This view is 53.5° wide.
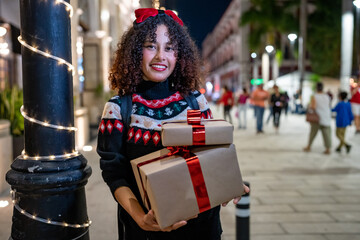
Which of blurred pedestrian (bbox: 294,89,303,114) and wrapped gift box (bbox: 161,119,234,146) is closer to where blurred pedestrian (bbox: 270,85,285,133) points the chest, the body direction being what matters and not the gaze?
the wrapped gift box

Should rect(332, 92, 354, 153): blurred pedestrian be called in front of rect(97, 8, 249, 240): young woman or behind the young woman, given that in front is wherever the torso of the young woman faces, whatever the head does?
behind

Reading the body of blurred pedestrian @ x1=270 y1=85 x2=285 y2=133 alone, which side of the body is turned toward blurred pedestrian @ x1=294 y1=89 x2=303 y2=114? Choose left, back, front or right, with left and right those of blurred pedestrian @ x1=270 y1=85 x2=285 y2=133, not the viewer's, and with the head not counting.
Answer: back

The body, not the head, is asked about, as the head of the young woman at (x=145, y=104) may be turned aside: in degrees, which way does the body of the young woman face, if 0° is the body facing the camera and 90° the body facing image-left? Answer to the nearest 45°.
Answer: approximately 0°

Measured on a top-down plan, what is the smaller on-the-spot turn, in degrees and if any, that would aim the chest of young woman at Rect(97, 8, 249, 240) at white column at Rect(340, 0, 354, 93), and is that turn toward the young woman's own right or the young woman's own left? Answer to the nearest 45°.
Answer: approximately 135° to the young woman's own left

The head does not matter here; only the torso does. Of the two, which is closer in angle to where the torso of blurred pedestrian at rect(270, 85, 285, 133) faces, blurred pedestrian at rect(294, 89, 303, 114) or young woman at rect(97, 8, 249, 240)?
the young woman

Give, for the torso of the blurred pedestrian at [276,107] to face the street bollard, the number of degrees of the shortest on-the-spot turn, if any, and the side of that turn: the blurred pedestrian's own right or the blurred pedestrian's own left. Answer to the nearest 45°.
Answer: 0° — they already face it

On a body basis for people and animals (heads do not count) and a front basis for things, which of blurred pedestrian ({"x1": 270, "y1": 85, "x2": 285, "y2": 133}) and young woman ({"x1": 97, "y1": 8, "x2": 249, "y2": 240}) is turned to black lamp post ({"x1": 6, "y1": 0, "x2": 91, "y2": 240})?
the blurred pedestrian

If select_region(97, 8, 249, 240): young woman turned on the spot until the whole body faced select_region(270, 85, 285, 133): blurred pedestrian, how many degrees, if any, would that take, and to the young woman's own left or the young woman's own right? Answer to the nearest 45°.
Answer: approximately 180°

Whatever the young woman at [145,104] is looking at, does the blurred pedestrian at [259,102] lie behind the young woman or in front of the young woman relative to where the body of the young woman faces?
behind

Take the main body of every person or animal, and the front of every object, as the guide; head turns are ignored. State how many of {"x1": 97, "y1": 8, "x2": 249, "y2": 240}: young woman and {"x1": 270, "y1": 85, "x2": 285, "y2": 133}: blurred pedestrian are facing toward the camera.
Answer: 2

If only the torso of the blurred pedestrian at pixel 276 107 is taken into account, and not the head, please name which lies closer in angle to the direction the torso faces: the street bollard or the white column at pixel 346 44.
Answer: the street bollard
